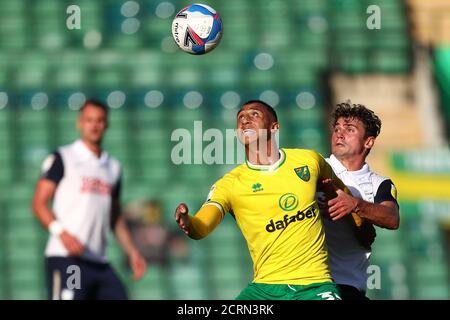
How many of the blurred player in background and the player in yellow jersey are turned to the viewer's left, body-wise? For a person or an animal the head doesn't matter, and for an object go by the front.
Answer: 0

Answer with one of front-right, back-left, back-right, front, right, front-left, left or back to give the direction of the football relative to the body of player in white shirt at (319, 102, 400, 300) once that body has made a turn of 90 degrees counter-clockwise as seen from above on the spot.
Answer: back

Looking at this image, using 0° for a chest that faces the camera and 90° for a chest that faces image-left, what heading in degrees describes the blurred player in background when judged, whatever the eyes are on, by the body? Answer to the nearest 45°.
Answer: approximately 315°

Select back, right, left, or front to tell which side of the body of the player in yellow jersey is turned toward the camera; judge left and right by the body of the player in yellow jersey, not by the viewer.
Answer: front

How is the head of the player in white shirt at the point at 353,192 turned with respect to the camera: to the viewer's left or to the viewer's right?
to the viewer's left

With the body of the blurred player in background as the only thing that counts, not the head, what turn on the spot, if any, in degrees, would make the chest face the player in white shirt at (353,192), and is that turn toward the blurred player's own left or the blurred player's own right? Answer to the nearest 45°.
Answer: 0° — they already face them

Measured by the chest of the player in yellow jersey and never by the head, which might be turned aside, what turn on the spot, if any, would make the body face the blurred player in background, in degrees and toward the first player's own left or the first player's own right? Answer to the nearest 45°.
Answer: approximately 135° to the first player's own right

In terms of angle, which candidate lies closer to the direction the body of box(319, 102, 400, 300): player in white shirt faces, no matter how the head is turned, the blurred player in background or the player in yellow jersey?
the player in yellow jersey

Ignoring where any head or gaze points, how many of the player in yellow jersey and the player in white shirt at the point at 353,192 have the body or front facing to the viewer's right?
0

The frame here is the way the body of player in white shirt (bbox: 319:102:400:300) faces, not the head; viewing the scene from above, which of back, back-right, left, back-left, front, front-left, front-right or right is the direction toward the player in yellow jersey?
front
